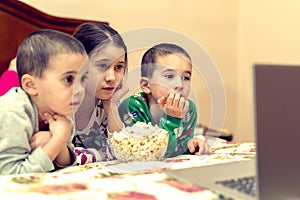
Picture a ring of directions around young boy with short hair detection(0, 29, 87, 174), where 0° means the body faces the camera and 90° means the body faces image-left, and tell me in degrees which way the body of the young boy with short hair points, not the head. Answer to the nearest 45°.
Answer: approximately 315°

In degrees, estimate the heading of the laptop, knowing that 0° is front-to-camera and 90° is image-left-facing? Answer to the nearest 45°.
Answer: approximately 135°

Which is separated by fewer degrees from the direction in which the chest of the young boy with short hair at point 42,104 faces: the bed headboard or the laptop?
the laptop

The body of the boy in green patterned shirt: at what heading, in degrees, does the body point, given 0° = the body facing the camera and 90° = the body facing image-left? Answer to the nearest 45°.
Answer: approximately 315°

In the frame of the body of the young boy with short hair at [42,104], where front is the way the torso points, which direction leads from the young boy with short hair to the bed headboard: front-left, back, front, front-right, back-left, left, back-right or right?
back-left
